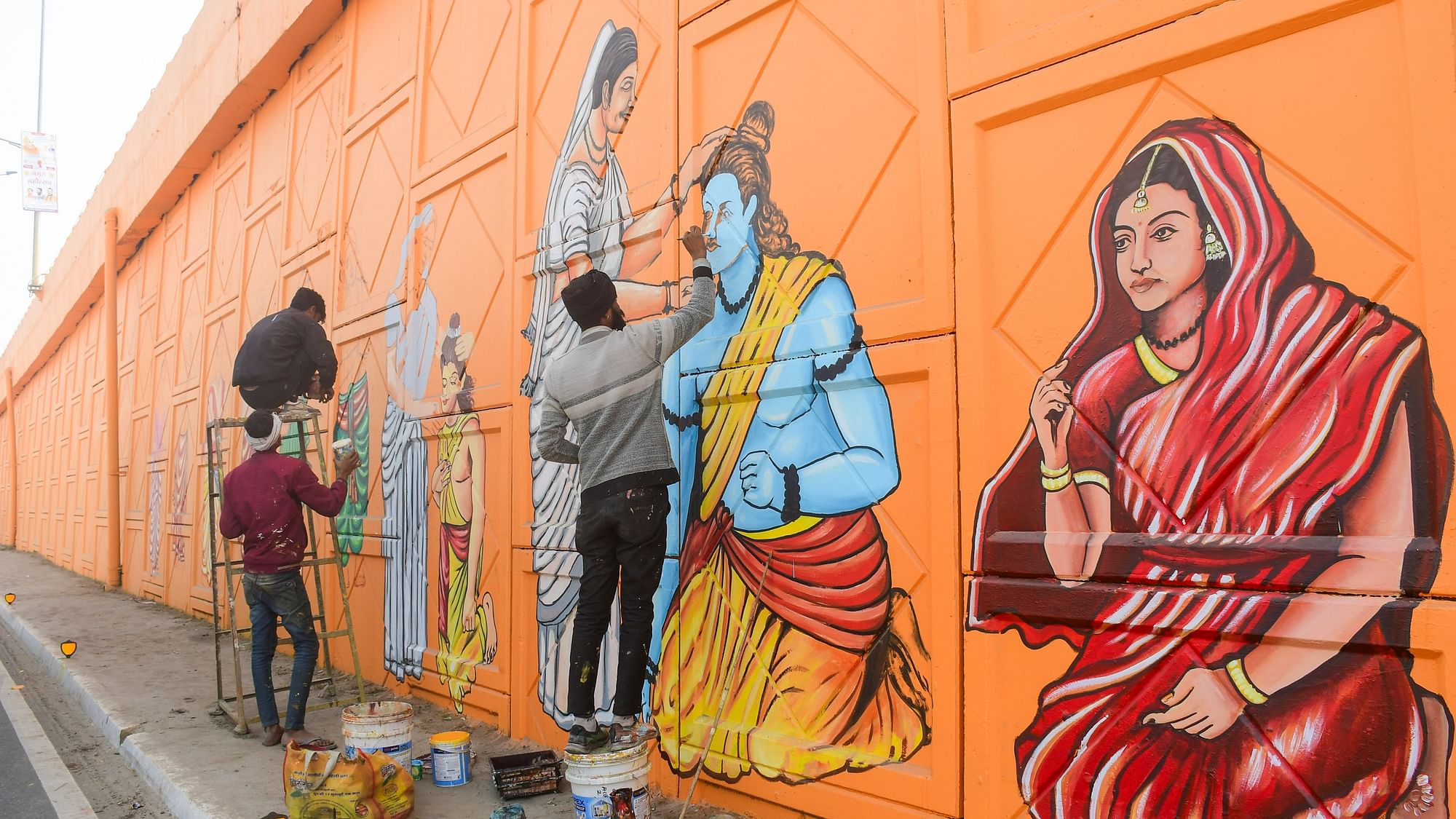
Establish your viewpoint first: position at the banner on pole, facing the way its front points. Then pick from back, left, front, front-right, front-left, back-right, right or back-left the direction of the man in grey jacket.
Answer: front

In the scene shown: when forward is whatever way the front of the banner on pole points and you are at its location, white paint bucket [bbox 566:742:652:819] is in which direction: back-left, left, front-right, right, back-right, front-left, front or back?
front

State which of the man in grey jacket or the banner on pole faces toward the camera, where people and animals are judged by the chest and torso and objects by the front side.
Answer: the banner on pole

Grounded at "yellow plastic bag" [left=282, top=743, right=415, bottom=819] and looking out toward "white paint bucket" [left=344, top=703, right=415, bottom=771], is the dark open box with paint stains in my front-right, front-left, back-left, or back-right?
front-right

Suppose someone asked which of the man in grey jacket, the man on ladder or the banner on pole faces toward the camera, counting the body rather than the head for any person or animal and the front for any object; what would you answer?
the banner on pole

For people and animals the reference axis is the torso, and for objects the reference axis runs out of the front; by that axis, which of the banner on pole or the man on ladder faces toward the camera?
the banner on pole

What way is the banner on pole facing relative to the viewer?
toward the camera

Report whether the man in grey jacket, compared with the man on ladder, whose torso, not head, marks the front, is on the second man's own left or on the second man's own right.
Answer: on the second man's own right

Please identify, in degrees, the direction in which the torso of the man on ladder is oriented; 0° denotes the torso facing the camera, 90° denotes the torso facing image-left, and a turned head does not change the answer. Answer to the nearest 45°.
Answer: approximately 225°

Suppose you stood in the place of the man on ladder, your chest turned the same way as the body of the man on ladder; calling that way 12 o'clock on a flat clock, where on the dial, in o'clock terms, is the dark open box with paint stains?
The dark open box with paint stains is roughly at 4 o'clock from the man on ladder.

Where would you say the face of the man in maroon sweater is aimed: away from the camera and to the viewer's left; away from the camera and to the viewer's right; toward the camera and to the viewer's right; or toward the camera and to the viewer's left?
away from the camera and to the viewer's right

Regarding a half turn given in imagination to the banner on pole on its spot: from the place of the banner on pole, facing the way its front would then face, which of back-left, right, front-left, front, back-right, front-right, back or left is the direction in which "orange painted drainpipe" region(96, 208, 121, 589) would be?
back

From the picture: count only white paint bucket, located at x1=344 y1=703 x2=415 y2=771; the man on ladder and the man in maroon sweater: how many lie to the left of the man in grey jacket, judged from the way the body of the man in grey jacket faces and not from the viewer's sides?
3

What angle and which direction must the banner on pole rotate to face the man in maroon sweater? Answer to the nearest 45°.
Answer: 0° — it already faces them

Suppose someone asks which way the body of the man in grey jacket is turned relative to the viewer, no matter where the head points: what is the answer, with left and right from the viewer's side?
facing away from the viewer and to the right of the viewer

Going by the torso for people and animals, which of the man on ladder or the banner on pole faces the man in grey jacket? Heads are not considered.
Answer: the banner on pole
